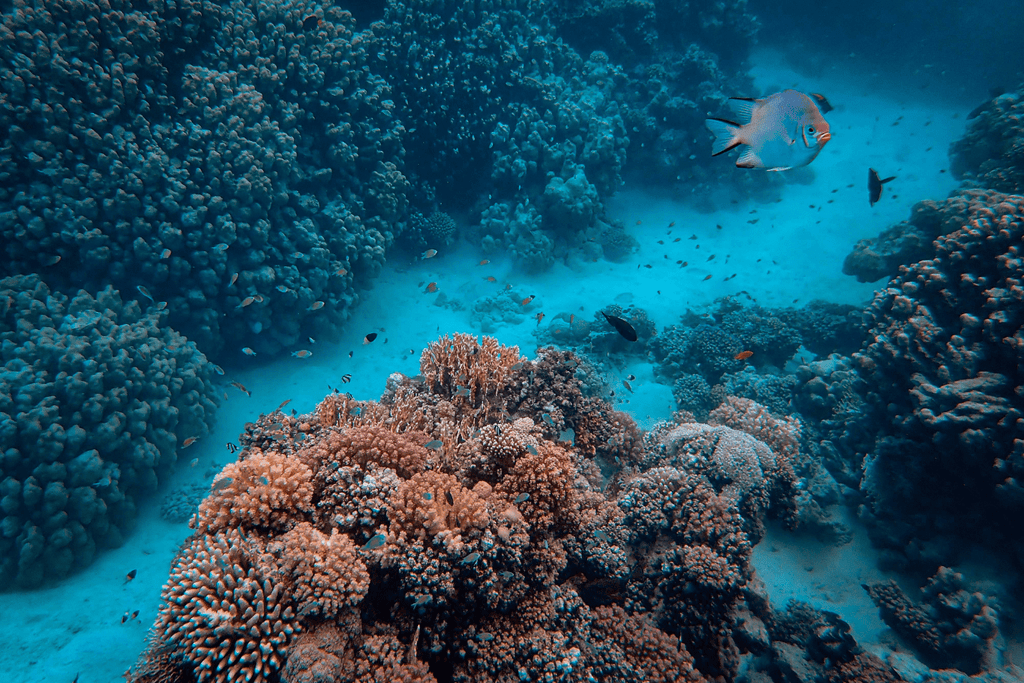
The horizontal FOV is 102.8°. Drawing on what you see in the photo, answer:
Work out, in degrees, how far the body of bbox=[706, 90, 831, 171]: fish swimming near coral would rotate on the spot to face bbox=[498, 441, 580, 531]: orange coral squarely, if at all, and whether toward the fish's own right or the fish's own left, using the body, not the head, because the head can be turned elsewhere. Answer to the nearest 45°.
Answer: approximately 180°

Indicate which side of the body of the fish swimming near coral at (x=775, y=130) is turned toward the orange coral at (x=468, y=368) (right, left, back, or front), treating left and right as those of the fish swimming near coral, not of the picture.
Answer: back

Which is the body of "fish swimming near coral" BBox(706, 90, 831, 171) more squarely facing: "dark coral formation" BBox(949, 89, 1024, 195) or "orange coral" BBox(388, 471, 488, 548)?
the dark coral formation

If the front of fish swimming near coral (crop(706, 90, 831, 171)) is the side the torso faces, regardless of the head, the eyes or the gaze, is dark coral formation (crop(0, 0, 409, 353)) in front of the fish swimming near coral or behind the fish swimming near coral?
behind

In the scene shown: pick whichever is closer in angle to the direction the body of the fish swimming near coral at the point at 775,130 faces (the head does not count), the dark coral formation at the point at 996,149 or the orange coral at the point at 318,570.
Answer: the dark coral formation

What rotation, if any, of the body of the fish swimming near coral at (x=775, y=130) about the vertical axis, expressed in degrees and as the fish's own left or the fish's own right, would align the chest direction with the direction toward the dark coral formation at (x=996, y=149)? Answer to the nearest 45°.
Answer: approximately 90° to the fish's own left

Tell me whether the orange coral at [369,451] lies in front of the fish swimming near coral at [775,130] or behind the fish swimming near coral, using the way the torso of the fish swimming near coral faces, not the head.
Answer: behind

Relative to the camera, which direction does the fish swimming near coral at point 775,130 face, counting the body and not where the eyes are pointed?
to the viewer's right

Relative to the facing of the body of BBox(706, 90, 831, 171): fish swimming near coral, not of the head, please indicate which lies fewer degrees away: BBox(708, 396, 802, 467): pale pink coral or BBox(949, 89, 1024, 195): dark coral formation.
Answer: the dark coral formation
